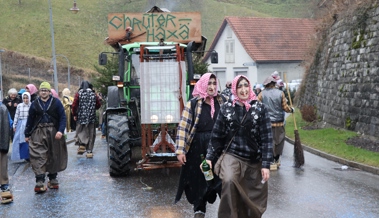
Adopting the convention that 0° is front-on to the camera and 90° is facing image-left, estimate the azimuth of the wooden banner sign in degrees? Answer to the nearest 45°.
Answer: approximately 0°

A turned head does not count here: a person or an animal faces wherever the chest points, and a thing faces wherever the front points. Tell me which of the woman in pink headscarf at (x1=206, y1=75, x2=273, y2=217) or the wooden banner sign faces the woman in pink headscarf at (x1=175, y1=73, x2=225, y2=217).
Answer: the wooden banner sign

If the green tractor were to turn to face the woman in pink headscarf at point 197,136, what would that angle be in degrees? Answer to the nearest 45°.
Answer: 0° — it already faces them

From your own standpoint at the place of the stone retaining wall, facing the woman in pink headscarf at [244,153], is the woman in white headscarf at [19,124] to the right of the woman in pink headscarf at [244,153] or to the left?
right

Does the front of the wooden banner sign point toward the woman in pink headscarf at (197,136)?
yes

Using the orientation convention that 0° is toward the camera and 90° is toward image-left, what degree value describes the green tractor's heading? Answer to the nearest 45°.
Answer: approximately 0°
